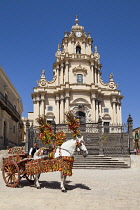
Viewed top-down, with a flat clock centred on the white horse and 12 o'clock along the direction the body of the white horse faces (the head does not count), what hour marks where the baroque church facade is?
The baroque church facade is roughly at 9 o'clock from the white horse.

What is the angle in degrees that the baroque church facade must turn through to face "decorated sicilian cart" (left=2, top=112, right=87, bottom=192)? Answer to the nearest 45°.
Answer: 0° — it already faces it

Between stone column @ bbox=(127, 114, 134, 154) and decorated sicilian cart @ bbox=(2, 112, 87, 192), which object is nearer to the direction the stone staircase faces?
the decorated sicilian cart

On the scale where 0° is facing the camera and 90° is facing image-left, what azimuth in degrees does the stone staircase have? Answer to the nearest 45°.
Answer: approximately 0°

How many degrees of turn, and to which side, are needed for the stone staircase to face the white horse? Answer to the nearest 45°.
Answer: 0° — it already faces it

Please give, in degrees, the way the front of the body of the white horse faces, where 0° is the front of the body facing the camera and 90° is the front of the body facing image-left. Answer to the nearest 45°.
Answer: approximately 270°

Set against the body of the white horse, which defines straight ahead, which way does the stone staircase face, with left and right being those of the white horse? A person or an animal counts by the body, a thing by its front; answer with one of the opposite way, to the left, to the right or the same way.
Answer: to the right

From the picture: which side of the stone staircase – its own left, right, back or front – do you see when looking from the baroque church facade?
back
